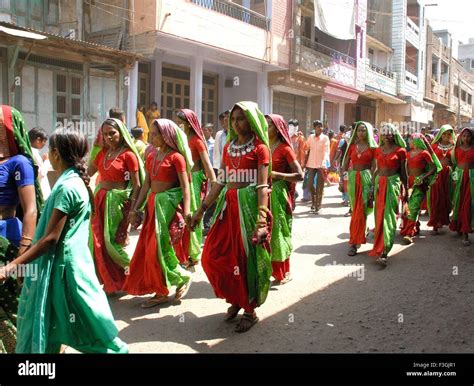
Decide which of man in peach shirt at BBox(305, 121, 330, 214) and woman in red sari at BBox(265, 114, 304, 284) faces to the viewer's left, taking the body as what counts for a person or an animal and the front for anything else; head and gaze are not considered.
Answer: the woman in red sari

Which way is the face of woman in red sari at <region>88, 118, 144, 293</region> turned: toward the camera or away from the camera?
toward the camera

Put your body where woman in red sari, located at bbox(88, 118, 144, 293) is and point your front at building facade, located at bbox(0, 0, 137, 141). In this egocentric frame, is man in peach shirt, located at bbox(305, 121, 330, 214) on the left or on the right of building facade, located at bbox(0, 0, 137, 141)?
right

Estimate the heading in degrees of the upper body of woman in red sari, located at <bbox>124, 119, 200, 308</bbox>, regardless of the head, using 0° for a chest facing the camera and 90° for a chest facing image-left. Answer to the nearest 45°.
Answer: approximately 45°

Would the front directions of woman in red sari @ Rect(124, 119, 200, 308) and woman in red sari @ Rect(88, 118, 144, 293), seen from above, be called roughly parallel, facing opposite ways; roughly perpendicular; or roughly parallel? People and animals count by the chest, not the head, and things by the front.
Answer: roughly parallel

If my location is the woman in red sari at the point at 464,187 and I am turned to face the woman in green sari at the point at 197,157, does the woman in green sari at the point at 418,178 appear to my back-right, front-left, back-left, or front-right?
front-right

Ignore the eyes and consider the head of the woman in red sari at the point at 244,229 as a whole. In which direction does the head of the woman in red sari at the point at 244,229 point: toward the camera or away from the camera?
toward the camera

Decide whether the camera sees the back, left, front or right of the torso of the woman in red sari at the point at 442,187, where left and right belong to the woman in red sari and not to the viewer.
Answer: front

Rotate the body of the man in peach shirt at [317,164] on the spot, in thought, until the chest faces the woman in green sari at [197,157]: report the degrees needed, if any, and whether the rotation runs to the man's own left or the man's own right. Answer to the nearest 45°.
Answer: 0° — they already face them

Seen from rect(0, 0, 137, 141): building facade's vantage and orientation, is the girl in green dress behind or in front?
in front

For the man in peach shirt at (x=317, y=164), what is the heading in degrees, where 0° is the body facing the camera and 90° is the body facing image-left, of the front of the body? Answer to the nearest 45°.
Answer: approximately 0°

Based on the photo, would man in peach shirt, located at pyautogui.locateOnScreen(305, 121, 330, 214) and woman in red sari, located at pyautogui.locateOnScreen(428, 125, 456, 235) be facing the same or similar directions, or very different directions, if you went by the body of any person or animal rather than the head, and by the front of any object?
same or similar directions

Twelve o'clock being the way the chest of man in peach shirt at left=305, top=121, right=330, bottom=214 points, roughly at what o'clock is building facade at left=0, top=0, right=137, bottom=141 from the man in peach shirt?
The building facade is roughly at 3 o'clock from the man in peach shirt.

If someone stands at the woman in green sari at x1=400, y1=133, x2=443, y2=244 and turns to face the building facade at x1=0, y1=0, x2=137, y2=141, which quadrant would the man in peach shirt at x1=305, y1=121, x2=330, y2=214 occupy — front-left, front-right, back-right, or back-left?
front-right

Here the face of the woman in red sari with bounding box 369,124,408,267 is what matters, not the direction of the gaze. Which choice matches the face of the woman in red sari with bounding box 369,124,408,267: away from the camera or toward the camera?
toward the camera

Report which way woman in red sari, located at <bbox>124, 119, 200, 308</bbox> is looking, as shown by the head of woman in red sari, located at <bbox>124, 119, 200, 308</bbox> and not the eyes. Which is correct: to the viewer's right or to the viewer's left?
to the viewer's left

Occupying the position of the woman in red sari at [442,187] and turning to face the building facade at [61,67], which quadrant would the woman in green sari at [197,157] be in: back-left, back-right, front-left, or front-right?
front-left
